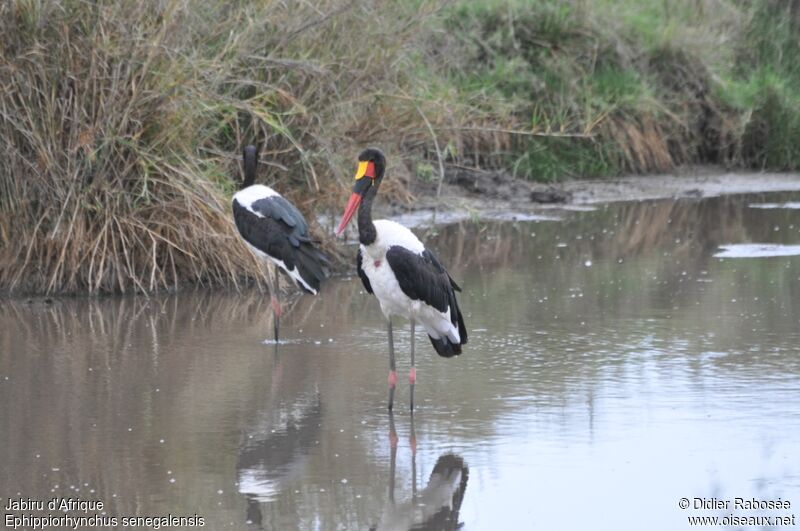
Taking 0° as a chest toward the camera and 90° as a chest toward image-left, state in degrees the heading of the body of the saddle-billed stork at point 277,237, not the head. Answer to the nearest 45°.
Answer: approximately 135°

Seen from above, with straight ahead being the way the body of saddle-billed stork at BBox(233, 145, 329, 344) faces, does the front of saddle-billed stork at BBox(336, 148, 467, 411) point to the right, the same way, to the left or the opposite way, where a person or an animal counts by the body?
to the left

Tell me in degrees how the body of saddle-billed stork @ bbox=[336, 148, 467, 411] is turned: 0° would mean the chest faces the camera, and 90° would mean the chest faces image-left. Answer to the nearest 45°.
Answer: approximately 45°

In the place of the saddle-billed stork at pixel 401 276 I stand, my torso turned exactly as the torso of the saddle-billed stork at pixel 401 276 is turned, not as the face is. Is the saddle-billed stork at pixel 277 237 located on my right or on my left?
on my right

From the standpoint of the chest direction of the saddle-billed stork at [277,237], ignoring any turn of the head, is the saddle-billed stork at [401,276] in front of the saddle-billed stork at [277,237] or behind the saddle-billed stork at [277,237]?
behind
